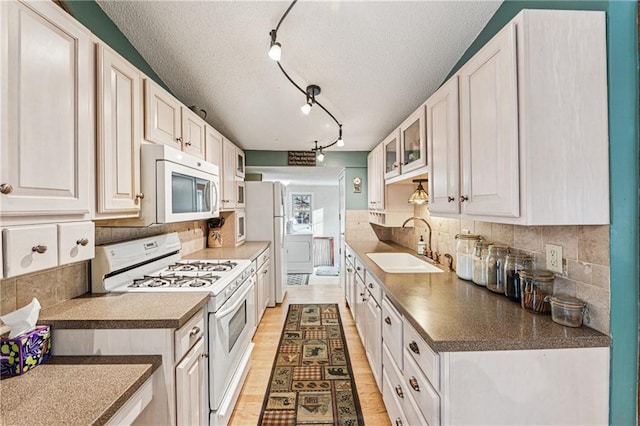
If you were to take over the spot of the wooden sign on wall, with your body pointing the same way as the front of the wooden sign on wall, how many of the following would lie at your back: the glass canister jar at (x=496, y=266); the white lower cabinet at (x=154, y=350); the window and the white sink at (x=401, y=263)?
1

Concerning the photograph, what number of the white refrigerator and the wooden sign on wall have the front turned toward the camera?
1

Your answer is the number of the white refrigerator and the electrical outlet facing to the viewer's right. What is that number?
1

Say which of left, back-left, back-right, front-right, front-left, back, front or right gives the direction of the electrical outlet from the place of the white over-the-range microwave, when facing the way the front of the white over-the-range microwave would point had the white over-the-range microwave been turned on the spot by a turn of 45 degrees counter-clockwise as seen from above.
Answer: front-right

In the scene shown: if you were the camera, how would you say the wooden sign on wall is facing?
facing the viewer

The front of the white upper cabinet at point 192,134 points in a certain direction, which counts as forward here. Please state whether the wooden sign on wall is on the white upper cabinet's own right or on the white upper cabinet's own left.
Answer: on the white upper cabinet's own left

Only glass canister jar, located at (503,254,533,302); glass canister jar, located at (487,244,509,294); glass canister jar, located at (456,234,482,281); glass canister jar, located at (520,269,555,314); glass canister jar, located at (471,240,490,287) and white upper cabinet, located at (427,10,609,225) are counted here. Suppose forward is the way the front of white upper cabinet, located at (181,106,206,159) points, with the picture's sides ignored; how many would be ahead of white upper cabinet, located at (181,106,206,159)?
6

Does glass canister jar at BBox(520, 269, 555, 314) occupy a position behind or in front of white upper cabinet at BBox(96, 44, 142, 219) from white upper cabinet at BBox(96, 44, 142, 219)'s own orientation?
in front

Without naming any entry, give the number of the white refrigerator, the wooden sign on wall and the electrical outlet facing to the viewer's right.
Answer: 1

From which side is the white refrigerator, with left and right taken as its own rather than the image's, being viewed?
right

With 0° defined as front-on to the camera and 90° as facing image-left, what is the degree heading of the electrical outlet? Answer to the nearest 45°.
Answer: approximately 45°

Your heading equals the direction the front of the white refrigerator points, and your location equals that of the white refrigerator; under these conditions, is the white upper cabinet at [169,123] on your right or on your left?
on your right
